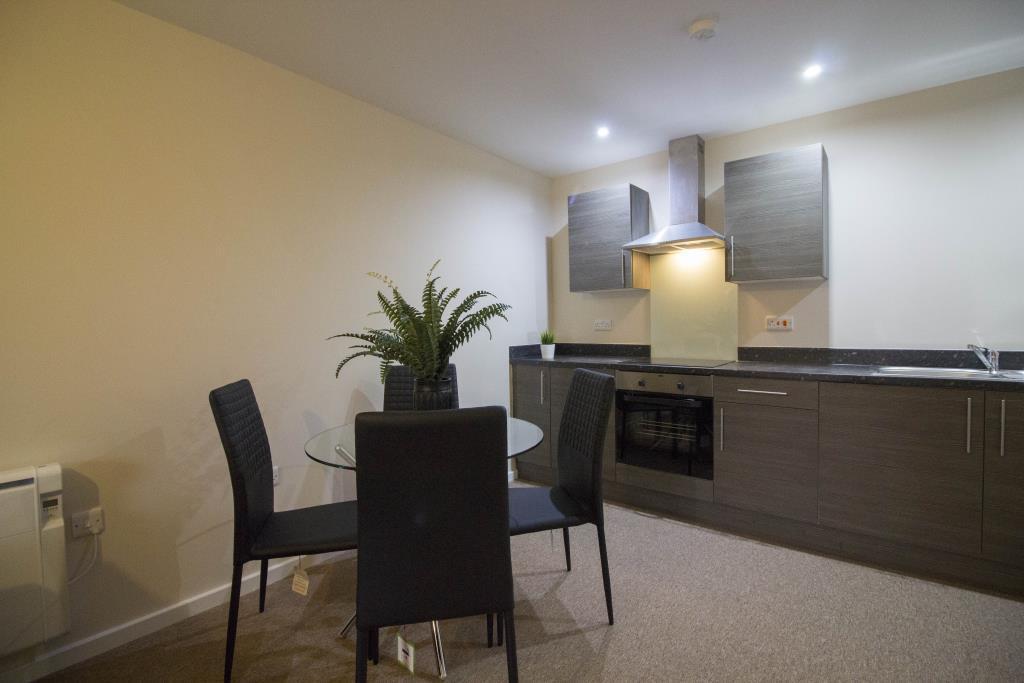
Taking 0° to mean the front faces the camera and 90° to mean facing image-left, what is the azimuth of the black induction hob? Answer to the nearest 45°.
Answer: approximately 0°

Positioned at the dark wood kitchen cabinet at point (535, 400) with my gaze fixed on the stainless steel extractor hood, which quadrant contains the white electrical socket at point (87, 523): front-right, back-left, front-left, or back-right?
back-right

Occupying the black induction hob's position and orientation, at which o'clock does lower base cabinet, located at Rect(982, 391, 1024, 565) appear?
The lower base cabinet is roughly at 10 o'clock from the black induction hob.

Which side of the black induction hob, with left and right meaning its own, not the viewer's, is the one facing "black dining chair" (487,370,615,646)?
front

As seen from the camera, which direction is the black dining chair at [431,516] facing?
away from the camera

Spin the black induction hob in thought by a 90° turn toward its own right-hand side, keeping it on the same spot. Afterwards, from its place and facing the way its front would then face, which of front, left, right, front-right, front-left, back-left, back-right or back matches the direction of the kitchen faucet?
back

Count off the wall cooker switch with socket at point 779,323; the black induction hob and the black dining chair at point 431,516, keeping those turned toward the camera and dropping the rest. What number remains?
2

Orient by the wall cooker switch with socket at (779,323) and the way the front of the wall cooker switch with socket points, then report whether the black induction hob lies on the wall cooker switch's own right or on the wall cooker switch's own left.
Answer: on the wall cooker switch's own right

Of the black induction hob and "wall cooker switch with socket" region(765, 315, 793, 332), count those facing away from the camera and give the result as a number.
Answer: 0

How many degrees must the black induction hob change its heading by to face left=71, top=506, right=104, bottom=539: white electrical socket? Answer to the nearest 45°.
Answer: approximately 45° to its right

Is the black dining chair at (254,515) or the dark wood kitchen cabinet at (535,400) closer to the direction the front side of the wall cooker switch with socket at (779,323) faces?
the black dining chair
